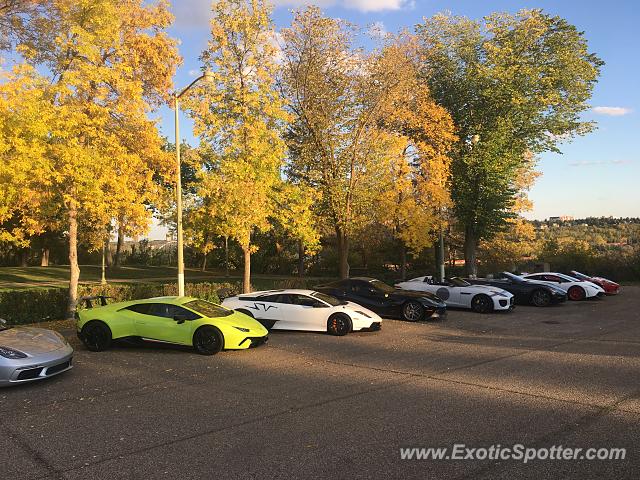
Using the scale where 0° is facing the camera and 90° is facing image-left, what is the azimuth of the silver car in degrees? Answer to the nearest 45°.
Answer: approximately 315°

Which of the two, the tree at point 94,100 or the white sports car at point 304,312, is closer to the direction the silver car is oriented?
the white sports car

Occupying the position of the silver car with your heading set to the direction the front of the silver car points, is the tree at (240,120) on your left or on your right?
on your left

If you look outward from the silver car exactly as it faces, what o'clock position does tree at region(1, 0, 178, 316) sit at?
The tree is roughly at 8 o'clock from the silver car.

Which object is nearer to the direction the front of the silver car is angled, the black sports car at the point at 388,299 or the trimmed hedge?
the black sports car

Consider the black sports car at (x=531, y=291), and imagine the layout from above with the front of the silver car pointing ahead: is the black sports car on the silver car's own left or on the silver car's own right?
on the silver car's own left

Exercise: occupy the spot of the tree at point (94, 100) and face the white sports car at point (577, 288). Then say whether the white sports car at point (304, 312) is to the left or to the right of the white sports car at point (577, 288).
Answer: right

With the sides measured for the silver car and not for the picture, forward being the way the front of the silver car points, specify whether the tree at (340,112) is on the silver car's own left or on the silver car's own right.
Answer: on the silver car's own left

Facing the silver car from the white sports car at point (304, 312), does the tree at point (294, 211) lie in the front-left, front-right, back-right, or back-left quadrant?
back-right

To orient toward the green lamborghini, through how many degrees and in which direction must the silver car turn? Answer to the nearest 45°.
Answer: approximately 90° to its left

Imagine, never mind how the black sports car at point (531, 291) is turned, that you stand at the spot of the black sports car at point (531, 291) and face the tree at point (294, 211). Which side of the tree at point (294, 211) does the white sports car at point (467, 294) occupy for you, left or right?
left

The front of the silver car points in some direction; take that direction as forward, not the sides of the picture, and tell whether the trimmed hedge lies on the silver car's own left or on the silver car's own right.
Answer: on the silver car's own left

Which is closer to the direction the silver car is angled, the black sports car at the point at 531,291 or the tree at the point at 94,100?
the black sports car
